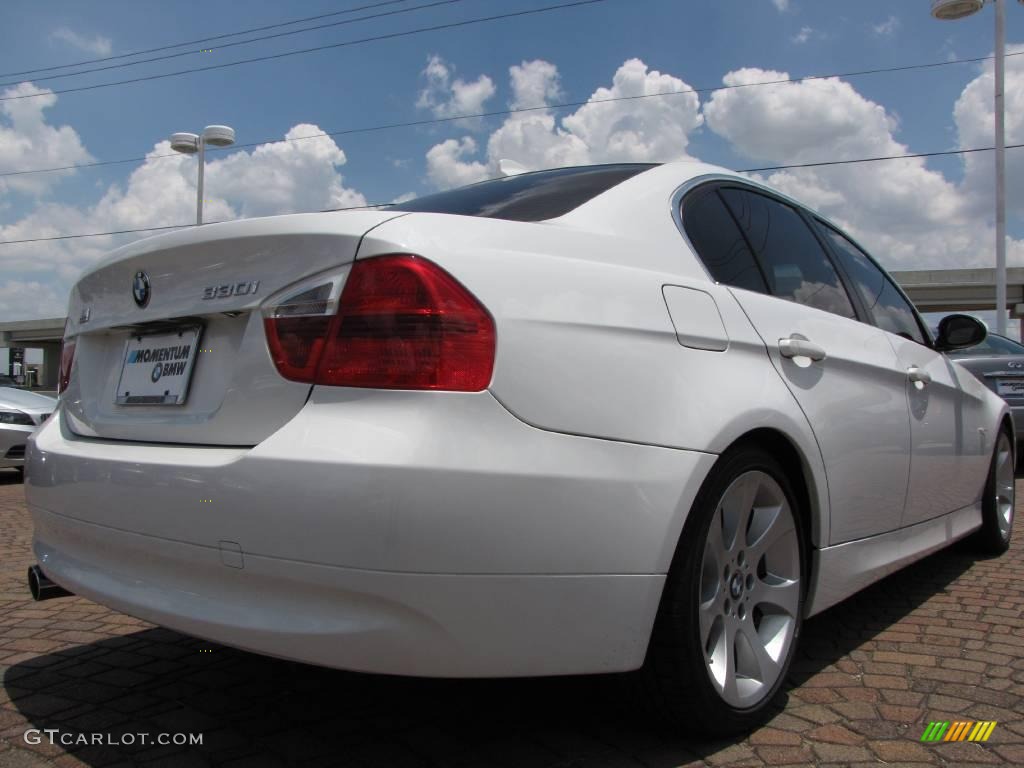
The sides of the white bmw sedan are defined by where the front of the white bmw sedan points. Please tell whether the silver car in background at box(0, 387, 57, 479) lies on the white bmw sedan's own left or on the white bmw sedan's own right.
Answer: on the white bmw sedan's own left

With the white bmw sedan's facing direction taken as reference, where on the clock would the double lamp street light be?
The double lamp street light is roughly at 10 o'clock from the white bmw sedan.

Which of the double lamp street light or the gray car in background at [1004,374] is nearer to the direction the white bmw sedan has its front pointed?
the gray car in background

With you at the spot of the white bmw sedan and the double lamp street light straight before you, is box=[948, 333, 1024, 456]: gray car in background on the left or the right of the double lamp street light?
right

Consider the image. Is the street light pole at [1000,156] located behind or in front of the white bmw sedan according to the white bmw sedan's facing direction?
in front

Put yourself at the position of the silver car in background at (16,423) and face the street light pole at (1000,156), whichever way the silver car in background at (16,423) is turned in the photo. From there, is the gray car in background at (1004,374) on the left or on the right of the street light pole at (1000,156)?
right

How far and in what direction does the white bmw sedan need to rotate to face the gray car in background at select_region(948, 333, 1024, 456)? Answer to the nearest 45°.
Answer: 0° — it already faces it

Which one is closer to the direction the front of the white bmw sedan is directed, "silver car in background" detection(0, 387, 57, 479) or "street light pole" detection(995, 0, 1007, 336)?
the street light pole

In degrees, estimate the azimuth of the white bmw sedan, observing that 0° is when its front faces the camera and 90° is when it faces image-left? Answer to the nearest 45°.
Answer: approximately 225°

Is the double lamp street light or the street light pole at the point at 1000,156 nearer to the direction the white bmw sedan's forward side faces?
the street light pole
